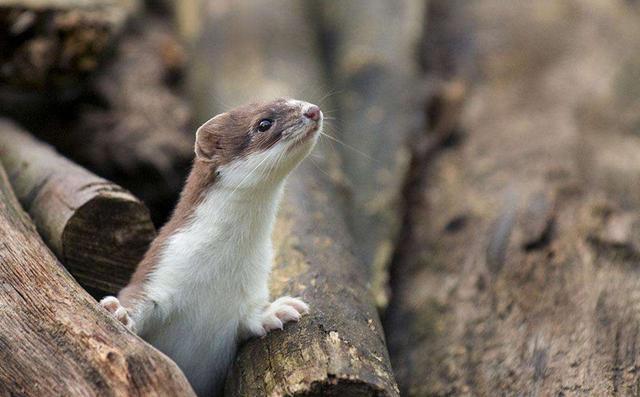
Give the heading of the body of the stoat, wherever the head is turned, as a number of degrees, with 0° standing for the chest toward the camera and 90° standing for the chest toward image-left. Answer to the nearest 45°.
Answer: approximately 315°

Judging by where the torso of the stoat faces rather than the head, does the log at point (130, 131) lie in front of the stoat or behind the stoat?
behind

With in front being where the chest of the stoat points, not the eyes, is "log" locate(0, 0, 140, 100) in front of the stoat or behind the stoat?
behind

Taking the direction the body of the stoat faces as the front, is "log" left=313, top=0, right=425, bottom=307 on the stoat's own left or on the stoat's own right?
on the stoat's own left
